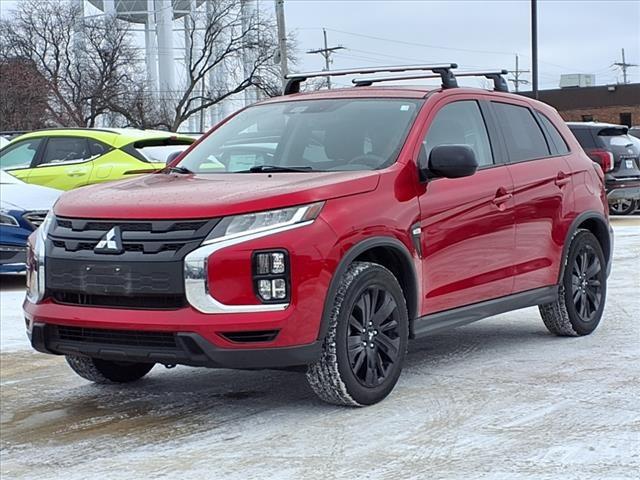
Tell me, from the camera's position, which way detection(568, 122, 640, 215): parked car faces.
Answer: facing away from the viewer and to the left of the viewer

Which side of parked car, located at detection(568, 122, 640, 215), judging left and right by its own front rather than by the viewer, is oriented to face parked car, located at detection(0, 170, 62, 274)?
left

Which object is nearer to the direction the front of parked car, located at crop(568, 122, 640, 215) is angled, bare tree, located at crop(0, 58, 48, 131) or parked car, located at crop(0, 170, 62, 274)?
the bare tree

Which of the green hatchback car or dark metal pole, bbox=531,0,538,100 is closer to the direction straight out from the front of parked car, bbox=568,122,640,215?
the dark metal pole

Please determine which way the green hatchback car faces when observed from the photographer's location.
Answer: facing away from the viewer and to the left of the viewer

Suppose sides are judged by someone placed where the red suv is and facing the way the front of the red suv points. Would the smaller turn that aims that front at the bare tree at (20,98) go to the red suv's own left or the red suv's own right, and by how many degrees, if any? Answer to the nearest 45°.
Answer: approximately 135° to the red suv's own right

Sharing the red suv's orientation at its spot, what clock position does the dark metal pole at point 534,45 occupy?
The dark metal pole is roughly at 5 o'clock from the red suv.
